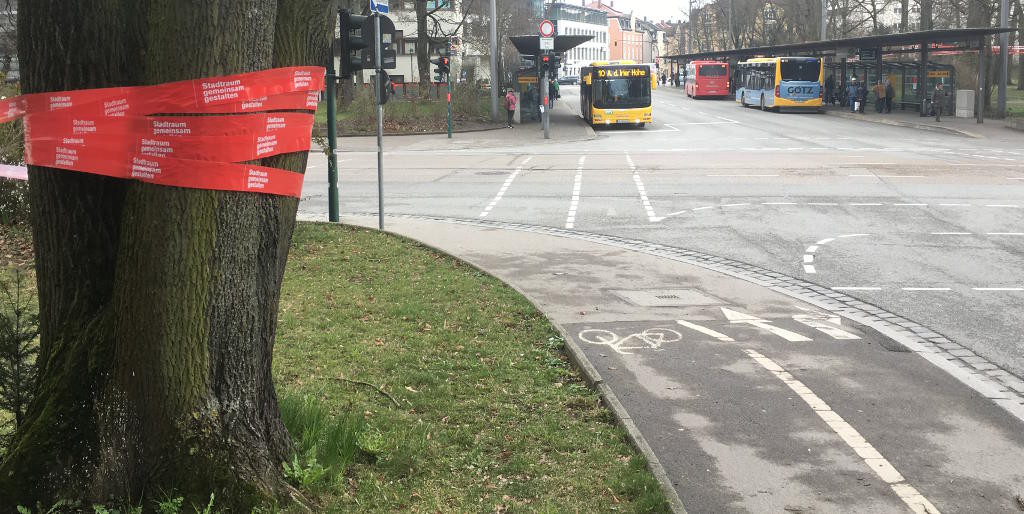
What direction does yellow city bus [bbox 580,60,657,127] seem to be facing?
toward the camera

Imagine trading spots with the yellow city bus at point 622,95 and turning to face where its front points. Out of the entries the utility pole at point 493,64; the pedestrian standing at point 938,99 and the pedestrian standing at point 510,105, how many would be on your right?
2

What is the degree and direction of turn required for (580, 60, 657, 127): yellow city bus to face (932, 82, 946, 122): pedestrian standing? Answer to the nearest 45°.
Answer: approximately 90° to its left

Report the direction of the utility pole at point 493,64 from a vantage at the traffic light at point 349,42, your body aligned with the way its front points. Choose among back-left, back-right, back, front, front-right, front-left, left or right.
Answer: left

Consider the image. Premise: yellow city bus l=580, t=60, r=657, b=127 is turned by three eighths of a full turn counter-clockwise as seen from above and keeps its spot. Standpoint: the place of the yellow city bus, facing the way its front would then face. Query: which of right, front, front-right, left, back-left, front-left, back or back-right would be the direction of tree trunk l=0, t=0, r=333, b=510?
back-right

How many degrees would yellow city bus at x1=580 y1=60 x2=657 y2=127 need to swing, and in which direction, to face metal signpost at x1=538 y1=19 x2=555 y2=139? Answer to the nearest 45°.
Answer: approximately 45° to its right

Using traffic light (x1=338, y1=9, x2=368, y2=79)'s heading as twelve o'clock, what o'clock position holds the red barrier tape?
The red barrier tape is roughly at 3 o'clock from the traffic light.

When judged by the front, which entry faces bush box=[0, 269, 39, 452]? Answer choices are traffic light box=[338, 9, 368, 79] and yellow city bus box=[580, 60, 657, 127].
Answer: the yellow city bus

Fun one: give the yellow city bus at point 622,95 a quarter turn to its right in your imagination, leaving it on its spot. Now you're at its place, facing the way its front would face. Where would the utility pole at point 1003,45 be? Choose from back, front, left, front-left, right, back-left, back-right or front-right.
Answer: back

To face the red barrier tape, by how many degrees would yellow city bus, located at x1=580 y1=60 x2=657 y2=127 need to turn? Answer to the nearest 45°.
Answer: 0° — it already faces it

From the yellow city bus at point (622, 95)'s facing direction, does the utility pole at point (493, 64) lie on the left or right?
on its right

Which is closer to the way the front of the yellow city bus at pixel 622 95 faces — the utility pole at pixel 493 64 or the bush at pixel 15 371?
the bush
